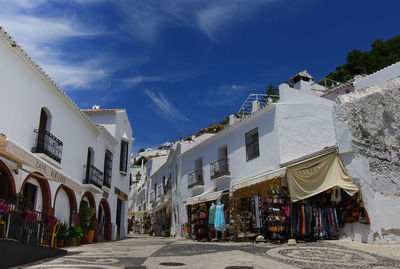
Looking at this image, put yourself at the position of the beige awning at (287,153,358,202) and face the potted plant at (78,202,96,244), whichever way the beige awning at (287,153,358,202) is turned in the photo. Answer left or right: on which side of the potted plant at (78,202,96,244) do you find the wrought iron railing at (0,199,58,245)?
left

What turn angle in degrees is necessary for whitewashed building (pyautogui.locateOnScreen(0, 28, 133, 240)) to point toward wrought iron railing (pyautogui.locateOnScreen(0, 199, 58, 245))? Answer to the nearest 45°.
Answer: approximately 45° to its right

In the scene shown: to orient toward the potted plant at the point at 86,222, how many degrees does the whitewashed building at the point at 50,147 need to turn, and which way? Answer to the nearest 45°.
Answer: approximately 90° to its left

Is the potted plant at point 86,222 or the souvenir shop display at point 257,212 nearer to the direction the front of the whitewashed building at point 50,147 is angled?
the souvenir shop display

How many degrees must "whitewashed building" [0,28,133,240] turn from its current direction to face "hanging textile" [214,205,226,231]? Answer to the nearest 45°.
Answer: approximately 45° to its left

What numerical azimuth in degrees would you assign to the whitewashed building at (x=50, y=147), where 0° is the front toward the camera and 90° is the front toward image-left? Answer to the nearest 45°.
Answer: approximately 315°

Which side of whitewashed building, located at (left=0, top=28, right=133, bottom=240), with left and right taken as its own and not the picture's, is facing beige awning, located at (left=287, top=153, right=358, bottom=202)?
front

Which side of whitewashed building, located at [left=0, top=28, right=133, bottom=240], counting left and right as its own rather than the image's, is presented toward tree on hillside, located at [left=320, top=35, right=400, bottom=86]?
left
